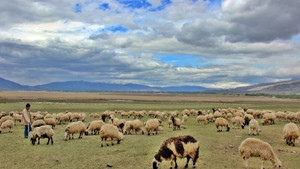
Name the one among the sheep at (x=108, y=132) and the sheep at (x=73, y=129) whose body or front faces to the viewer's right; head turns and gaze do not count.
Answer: the sheep at (x=108, y=132)

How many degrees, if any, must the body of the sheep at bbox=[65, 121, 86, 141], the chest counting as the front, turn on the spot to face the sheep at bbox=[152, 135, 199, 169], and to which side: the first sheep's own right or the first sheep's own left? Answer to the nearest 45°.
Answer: approximately 135° to the first sheep's own left

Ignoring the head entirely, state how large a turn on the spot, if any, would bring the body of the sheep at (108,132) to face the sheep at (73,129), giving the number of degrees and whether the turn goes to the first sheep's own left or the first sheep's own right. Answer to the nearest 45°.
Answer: approximately 135° to the first sheep's own left

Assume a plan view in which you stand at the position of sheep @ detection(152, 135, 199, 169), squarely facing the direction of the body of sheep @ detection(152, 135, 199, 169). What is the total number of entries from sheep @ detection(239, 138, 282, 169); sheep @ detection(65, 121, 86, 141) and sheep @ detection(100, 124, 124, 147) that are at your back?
1

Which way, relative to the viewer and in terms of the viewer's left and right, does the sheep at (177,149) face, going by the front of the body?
facing to the left of the viewer

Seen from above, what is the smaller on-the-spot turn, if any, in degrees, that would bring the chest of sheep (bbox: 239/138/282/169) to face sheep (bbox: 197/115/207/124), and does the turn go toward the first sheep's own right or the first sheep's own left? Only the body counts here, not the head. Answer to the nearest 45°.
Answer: approximately 90° to the first sheep's own left

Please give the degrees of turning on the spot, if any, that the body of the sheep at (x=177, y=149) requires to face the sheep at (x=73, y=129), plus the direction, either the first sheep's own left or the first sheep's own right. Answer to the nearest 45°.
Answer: approximately 45° to the first sheep's own right

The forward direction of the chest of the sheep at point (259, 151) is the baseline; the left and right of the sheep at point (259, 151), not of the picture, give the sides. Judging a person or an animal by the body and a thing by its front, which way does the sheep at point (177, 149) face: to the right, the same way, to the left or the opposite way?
the opposite way

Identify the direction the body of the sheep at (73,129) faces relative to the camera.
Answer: to the viewer's left
